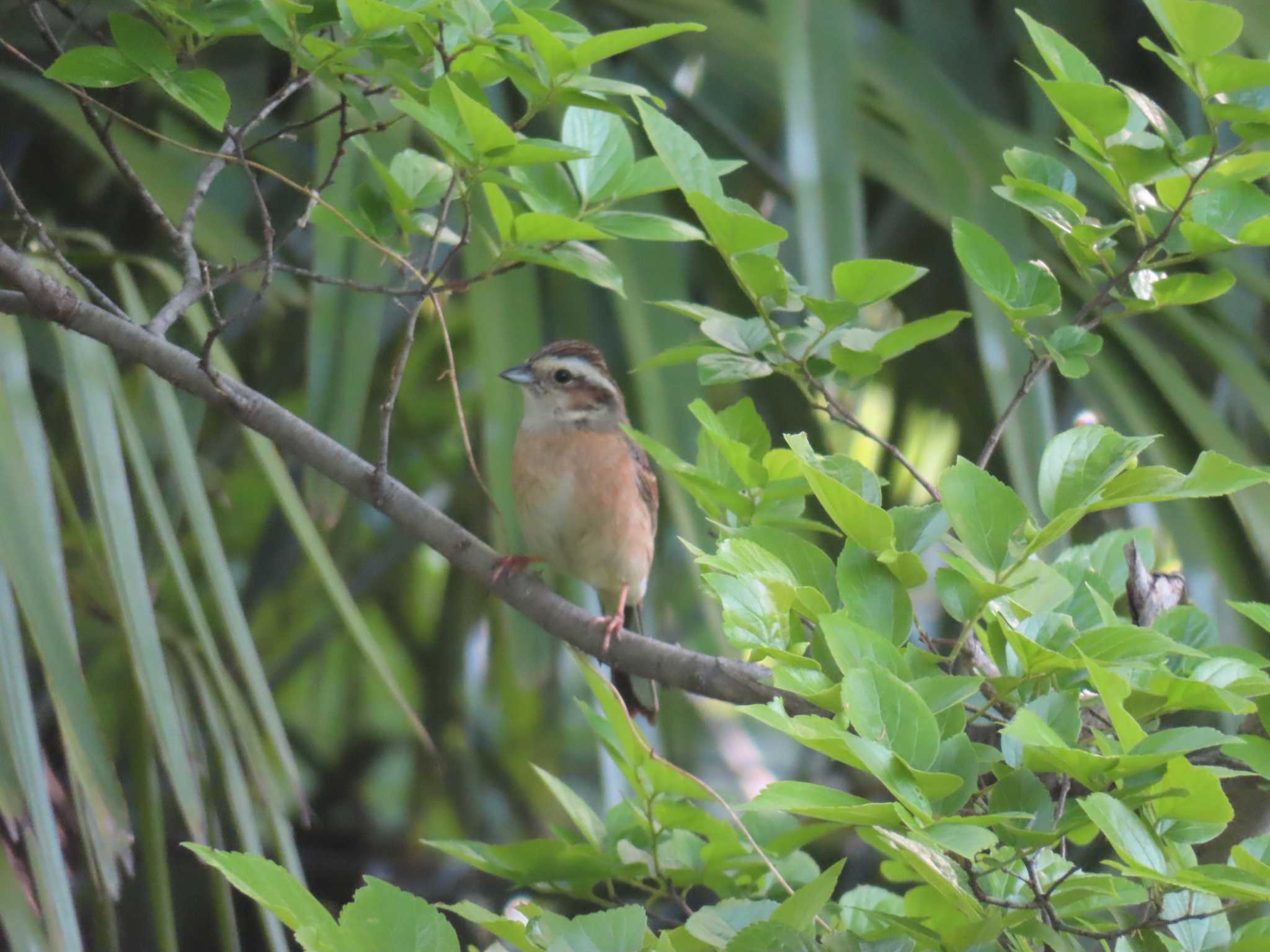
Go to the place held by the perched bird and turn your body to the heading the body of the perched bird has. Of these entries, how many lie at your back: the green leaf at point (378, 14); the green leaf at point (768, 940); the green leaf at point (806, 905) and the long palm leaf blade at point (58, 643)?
0

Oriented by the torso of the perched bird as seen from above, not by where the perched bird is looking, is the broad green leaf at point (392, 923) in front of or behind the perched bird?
in front

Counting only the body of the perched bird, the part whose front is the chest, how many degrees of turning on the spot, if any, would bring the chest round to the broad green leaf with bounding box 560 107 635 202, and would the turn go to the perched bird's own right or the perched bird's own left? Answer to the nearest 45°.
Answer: approximately 45° to the perched bird's own left

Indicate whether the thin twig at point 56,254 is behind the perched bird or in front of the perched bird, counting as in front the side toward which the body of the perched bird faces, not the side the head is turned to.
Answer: in front

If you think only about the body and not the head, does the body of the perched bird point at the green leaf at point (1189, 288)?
no

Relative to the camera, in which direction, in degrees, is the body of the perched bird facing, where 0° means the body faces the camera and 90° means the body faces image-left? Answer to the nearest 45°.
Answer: approximately 45°

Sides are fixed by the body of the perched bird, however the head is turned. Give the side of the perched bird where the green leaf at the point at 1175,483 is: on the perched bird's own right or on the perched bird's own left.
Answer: on the perched bird's own left

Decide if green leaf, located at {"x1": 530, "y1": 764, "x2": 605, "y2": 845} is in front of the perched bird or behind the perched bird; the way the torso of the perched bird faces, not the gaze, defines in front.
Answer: in front
